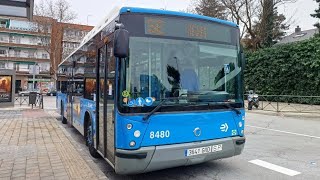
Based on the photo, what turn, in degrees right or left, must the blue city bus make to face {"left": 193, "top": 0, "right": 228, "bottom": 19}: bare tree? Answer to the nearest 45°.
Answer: approximately 135° to its left

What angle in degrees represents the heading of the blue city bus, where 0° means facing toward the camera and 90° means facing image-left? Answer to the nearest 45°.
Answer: approximately 315°

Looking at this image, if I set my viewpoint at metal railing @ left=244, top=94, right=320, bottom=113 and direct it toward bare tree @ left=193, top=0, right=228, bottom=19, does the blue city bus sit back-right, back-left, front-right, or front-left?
back-left

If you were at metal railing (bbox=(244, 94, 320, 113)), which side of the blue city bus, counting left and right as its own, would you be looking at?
left
